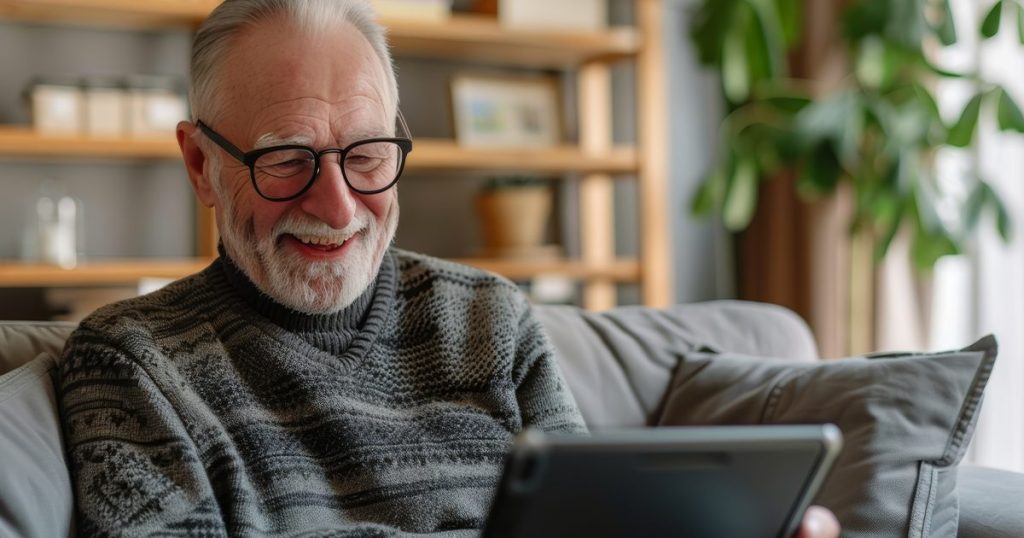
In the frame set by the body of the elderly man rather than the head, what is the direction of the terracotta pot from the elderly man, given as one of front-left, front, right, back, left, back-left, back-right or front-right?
back-left

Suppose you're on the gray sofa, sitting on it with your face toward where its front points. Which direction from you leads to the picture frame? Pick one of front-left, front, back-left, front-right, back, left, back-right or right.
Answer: back

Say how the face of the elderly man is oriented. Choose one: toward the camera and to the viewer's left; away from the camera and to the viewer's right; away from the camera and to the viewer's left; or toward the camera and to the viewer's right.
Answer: toward the camera and to the viewer's right

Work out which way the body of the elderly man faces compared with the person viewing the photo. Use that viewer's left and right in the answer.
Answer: facing the viewer and to the right of the viewer

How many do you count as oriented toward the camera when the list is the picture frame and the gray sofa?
2

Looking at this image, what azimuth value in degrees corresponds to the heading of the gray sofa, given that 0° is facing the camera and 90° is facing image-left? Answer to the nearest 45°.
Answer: approximately 0°

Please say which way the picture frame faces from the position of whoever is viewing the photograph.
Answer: facing the viewer

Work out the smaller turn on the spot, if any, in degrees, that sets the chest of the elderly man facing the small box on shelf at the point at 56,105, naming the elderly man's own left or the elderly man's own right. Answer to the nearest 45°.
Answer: approximately 180°

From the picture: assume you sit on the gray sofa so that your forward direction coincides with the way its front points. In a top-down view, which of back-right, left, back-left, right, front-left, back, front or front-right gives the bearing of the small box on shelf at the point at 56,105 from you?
back-right

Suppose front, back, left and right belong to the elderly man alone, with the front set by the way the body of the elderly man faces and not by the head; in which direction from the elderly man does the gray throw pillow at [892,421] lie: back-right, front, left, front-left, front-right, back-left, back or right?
front-left
